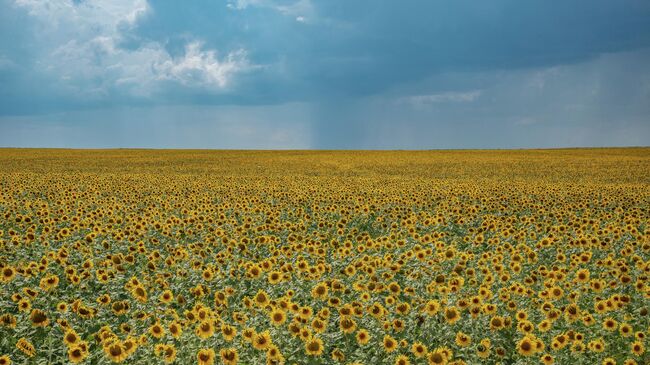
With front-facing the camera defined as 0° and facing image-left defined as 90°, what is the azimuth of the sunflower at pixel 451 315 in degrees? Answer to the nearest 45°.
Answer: approximately 0°

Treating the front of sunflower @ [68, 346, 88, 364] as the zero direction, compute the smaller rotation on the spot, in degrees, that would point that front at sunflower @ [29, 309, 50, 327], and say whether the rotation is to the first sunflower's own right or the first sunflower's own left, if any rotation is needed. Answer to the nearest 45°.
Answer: approximately 180°

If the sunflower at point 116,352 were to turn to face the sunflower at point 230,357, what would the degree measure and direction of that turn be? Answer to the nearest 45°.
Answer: approximately 45° to its left

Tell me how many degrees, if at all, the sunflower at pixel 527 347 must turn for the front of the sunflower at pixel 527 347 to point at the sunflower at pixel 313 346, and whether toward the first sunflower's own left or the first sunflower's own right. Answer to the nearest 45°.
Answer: approximately 45° to the first sunflower's own right

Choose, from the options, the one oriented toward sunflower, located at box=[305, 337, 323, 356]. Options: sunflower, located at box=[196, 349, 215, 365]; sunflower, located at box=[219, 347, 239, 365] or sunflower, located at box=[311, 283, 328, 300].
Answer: sunflower, located at box=[311, 283, 328, 300]

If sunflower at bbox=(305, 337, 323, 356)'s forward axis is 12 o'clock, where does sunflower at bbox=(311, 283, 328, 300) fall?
sunflower at bbox=(311, 283, 328, 300) is roughly at 6 o'clock from sunflower at bbox=(305, 337, 323, 356).

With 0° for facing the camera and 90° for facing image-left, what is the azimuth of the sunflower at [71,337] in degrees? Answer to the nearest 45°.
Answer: approximately 0°

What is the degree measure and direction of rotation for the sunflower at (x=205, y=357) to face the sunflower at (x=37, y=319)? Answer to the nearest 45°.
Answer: approximately 135° to its right
